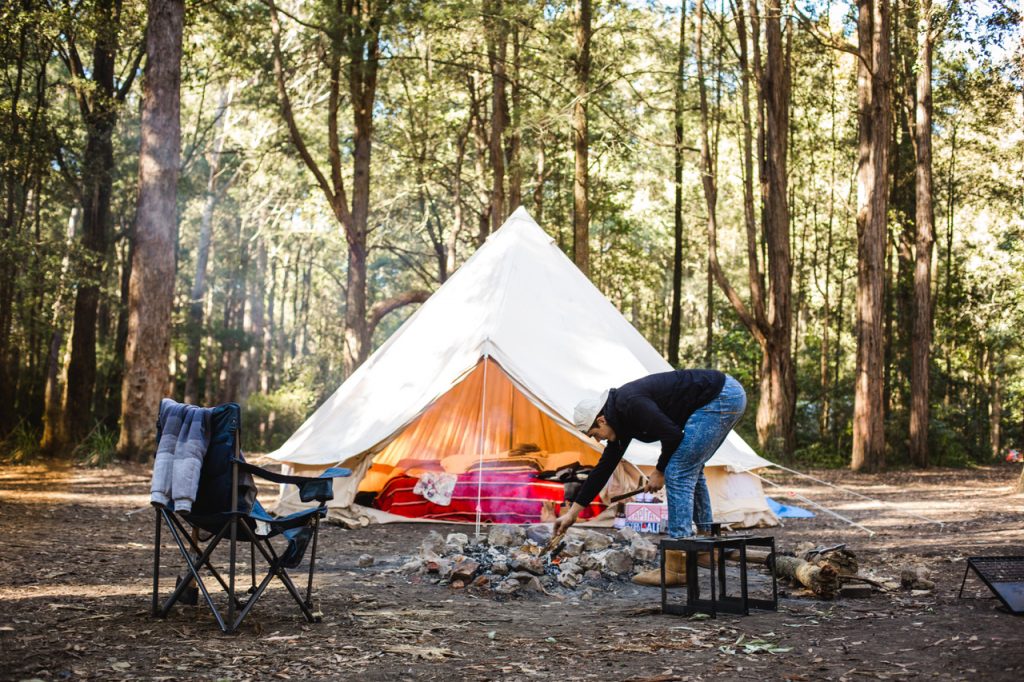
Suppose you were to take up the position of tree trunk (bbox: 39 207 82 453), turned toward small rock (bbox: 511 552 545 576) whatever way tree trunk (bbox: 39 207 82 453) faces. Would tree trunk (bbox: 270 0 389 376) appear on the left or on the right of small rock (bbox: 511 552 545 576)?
left

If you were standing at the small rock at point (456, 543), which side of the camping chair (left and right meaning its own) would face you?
front

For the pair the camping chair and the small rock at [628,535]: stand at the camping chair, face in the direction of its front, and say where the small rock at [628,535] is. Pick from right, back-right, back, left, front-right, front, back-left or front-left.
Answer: front

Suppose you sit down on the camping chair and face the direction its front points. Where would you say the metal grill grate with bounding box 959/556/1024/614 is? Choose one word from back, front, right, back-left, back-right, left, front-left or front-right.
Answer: front-right

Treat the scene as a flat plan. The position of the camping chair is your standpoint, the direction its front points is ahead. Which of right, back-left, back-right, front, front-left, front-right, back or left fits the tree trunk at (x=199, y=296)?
front-left

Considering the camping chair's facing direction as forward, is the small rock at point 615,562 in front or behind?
in front

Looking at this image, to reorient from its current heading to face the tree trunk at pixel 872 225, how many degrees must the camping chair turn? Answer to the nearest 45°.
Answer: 0° — it already faces it

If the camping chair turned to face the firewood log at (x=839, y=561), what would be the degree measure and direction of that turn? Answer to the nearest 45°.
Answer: approximately 45° to its right

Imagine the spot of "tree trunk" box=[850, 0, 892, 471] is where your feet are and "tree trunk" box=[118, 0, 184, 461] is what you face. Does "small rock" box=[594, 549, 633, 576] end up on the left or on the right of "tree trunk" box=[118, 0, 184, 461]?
left

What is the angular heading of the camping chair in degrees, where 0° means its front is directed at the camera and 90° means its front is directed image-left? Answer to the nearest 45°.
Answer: approximately 225°

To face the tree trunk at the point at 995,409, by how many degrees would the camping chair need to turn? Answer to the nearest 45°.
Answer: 0° — it already faces it

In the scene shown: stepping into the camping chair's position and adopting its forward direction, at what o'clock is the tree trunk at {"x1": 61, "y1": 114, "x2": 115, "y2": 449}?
The tree trunk is roughly at 10 o'clock from the camping chair.

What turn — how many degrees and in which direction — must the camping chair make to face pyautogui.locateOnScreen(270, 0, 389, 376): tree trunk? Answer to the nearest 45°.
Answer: approximately 45° to its left

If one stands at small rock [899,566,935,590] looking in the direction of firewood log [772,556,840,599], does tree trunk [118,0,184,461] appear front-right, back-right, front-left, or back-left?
front-right

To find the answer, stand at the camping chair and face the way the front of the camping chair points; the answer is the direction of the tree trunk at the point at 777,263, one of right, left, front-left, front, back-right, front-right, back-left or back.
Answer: front

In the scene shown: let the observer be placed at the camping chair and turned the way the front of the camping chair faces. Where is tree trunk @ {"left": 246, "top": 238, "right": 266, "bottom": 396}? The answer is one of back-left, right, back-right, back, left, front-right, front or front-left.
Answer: front-left

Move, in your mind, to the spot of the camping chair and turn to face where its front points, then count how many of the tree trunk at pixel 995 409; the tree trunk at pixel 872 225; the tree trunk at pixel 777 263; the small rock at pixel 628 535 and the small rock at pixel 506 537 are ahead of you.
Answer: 5

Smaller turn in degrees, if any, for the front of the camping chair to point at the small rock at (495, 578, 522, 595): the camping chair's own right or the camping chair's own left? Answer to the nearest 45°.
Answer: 0° — it already faces it

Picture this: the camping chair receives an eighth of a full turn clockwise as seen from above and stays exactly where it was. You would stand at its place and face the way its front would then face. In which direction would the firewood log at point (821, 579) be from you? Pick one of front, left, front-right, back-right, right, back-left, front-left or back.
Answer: front
